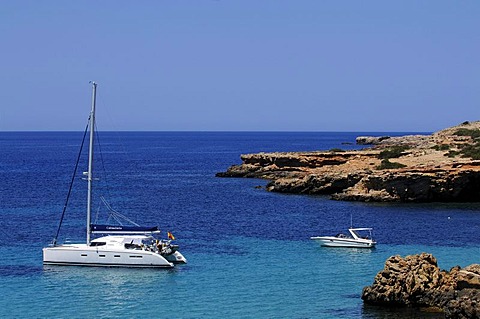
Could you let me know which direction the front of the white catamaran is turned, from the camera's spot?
facing to the left of the viewer

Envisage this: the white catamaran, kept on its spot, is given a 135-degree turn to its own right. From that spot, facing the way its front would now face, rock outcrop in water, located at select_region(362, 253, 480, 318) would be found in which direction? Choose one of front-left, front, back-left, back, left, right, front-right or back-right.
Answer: right
